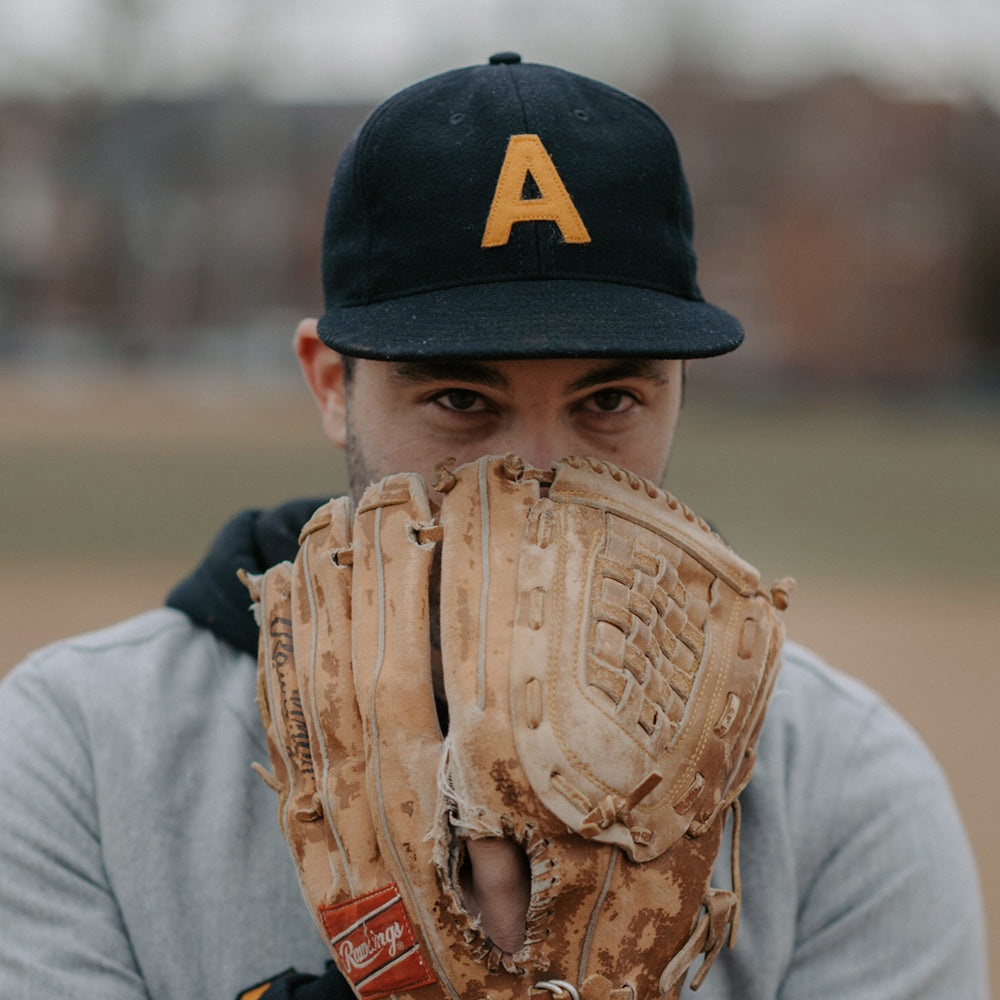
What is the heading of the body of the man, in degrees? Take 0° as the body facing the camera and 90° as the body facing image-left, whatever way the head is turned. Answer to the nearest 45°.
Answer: approximately 0°
